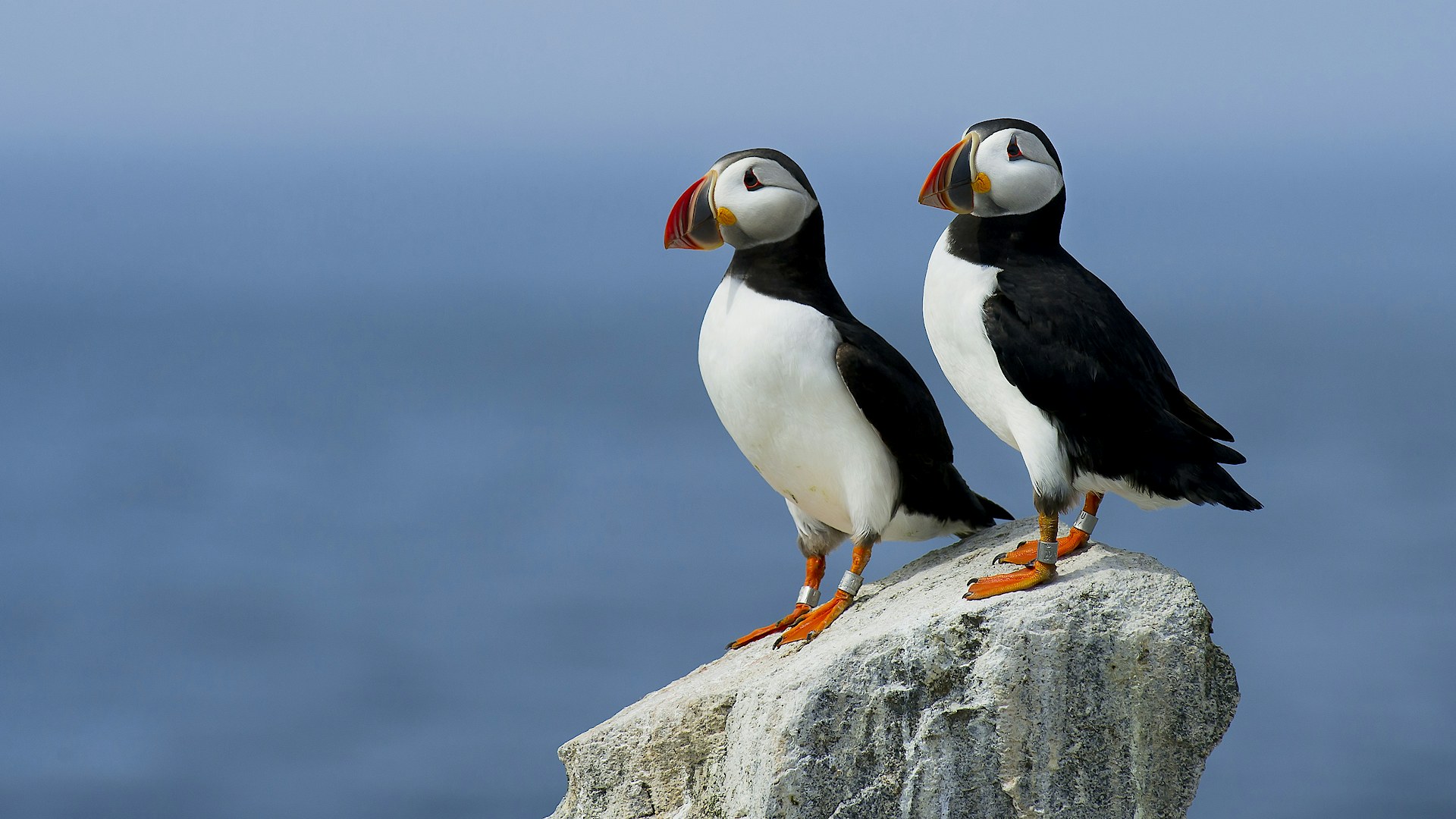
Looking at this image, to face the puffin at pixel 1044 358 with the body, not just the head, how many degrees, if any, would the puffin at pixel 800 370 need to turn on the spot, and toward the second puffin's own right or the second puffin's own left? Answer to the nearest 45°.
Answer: approximately 135° to the second puffin's own left

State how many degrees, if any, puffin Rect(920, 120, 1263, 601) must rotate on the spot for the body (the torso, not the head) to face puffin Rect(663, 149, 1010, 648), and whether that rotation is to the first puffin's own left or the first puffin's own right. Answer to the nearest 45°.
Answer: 0° — it already faces it

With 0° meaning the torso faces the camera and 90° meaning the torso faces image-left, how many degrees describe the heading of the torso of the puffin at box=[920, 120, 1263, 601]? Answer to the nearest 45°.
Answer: approximately 90°

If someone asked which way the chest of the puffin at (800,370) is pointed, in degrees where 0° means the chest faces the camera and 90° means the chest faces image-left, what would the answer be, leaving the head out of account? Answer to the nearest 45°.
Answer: approximately 45°
